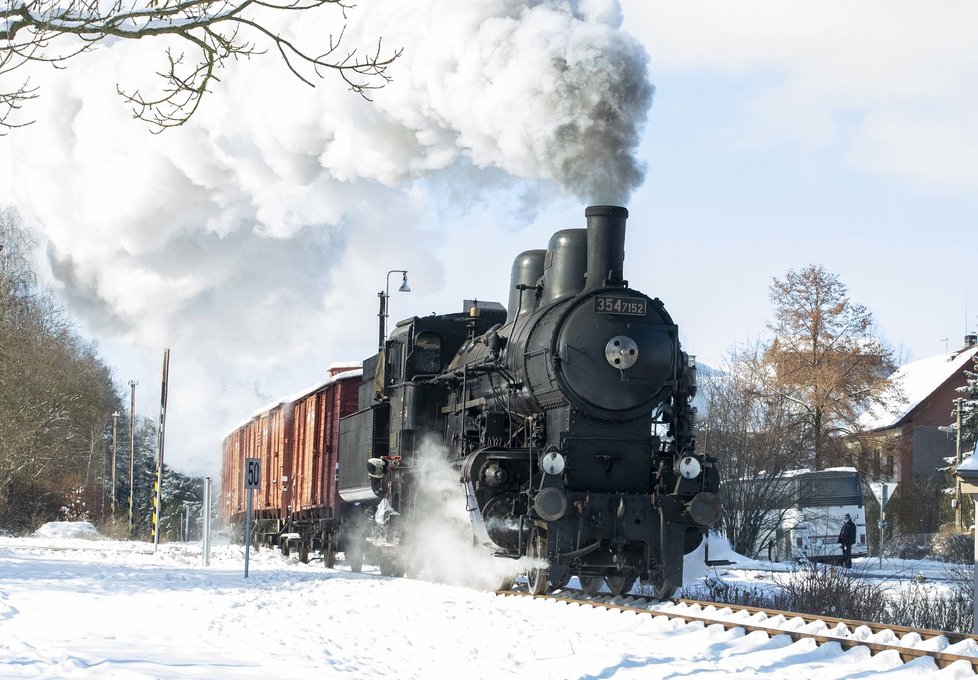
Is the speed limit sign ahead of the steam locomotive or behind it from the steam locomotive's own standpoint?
behind

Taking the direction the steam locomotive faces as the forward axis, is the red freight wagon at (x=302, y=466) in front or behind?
behind

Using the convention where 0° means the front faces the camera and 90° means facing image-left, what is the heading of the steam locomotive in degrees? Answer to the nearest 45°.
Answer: approximately 315°

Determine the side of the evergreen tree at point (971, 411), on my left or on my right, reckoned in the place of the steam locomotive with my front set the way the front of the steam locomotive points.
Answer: on my left

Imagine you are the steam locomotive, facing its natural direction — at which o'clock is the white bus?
The white bus is roughly at 8 o'clock from the steam locomotive.

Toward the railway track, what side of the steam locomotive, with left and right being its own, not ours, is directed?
front
